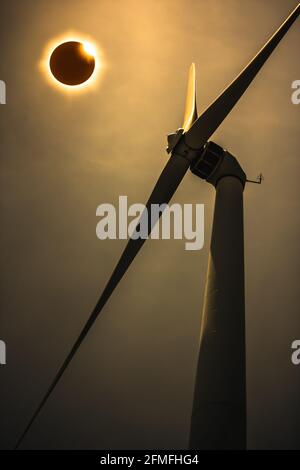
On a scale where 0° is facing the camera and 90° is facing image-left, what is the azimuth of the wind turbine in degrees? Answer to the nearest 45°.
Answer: approximately 45°
